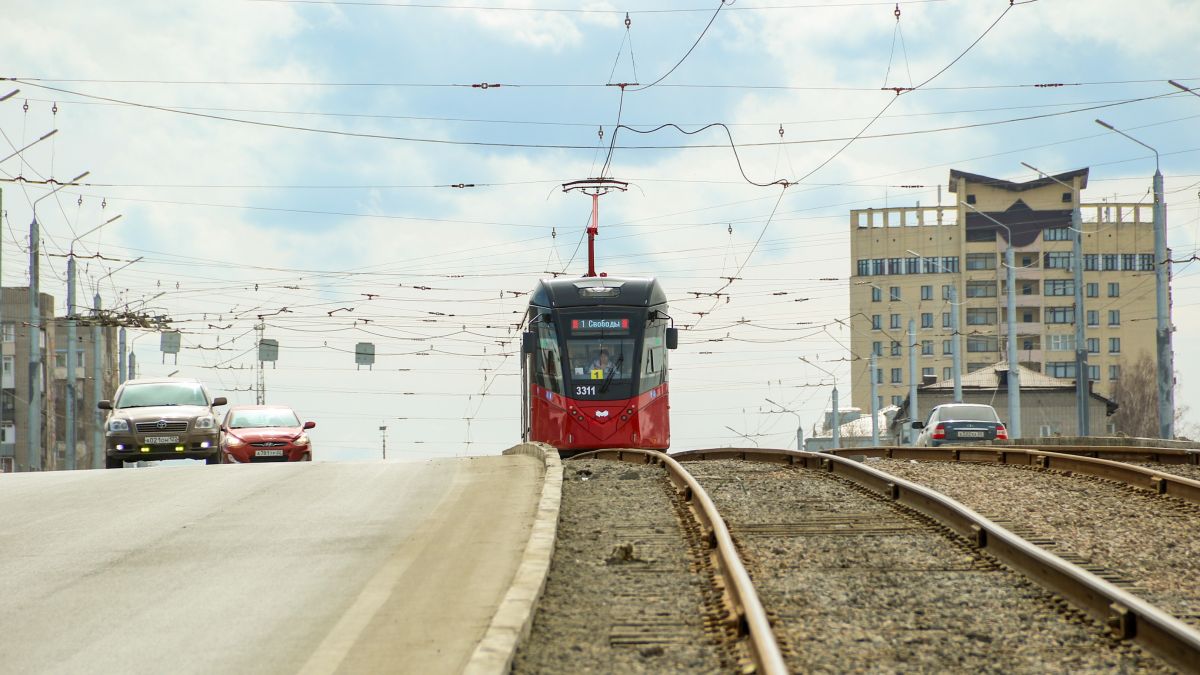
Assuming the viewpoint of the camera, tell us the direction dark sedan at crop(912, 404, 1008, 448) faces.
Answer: facing away from the viewer

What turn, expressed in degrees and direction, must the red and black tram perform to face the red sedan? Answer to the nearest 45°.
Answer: approximately 90° to its right

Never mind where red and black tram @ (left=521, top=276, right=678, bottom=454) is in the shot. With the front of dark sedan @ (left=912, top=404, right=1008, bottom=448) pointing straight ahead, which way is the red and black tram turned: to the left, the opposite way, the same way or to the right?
the opposite way

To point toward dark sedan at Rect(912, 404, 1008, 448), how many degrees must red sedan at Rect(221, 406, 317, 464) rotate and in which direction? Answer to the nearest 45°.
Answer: approximately 90° to its left

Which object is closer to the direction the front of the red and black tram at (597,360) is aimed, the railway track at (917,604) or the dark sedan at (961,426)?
the railway track
